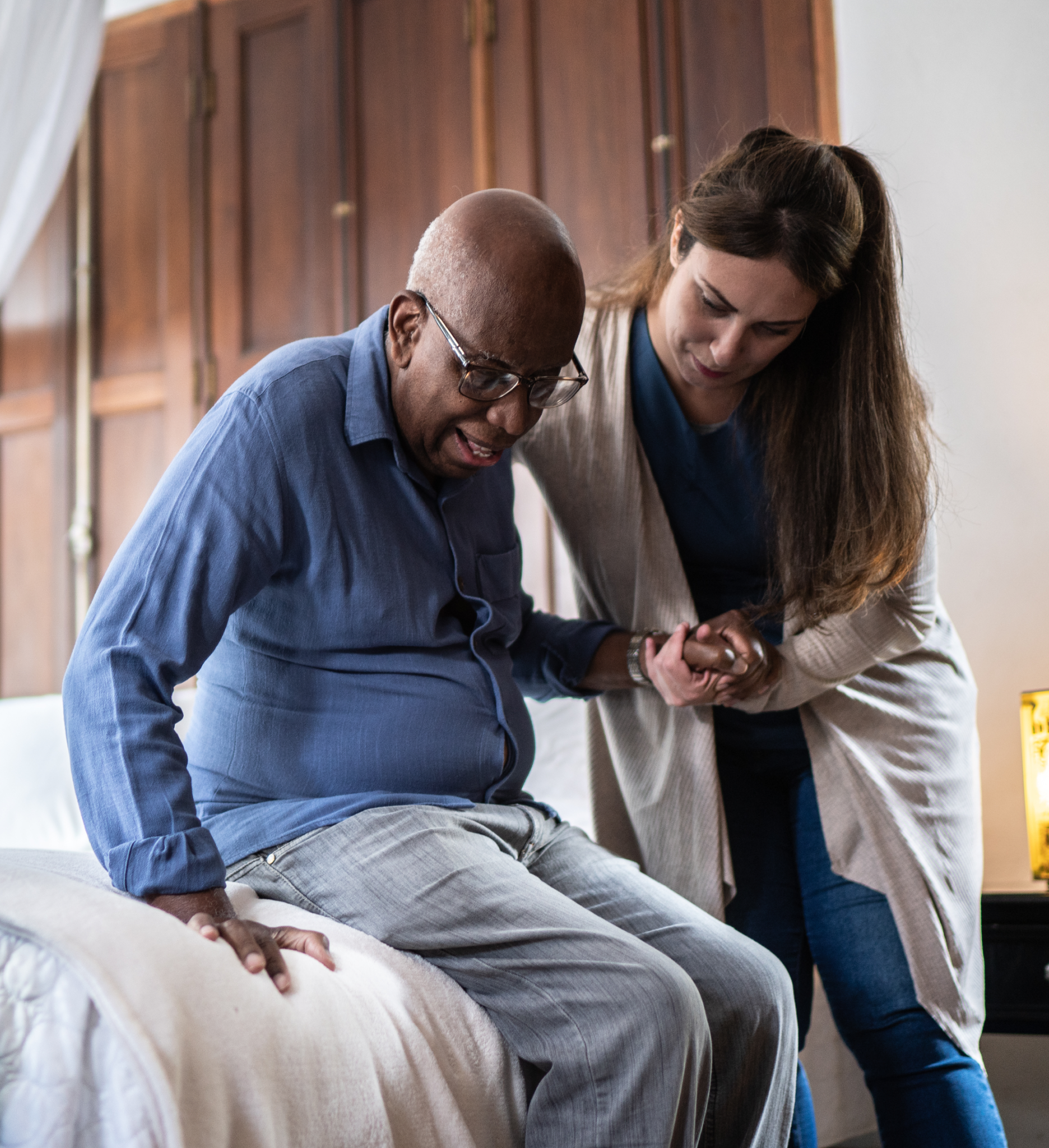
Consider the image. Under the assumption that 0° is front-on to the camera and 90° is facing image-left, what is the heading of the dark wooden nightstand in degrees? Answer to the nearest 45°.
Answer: approximately 0°

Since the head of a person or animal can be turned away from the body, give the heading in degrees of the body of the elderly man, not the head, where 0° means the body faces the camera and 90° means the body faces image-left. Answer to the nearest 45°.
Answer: approximately 315°

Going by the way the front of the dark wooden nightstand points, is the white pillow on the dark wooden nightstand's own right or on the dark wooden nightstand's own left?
on the dark wooden nightstand's own right

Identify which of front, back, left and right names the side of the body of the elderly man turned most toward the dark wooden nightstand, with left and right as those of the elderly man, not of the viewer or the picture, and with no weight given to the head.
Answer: left

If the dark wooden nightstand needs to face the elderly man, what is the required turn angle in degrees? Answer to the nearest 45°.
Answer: approximately 45° to its right

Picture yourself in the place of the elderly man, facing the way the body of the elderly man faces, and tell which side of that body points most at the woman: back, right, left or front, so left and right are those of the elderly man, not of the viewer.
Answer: left

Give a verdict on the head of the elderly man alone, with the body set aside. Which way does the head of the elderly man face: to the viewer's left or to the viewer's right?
to the viewer's right

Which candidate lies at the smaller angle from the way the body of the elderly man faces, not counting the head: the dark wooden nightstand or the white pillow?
the dark wooden nightstand
